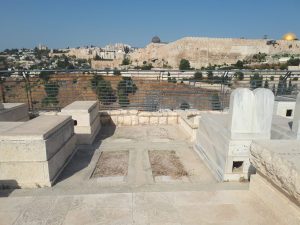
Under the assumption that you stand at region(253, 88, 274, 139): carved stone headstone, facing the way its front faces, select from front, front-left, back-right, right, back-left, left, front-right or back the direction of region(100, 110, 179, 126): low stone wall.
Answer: back-right

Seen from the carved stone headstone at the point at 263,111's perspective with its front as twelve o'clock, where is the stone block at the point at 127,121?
The stone block is roughly at 4 o'clock from the carved stone headstone.

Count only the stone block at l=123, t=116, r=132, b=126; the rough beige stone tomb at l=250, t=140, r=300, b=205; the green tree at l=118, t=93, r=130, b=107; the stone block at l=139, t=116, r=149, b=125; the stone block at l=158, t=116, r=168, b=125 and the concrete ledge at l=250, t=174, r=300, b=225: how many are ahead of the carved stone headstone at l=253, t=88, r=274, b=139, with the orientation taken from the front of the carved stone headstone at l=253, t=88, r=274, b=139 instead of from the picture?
2

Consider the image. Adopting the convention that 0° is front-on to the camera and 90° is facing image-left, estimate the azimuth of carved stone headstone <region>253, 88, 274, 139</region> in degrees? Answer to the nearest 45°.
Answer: approximately 0°

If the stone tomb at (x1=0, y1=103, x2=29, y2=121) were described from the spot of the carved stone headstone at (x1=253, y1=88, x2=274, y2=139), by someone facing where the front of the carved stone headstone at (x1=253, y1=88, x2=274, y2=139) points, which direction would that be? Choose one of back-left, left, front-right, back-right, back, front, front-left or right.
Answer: right

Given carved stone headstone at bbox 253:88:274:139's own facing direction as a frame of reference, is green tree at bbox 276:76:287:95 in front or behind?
behind

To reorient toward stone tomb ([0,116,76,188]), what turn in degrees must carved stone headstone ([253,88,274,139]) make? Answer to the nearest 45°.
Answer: approximately 45° to its right

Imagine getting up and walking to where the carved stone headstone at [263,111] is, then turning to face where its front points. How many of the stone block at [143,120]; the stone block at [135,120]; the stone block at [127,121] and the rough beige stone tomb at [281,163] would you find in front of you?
1

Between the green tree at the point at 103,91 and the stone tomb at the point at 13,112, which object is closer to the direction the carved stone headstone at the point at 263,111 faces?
the stone tomb
